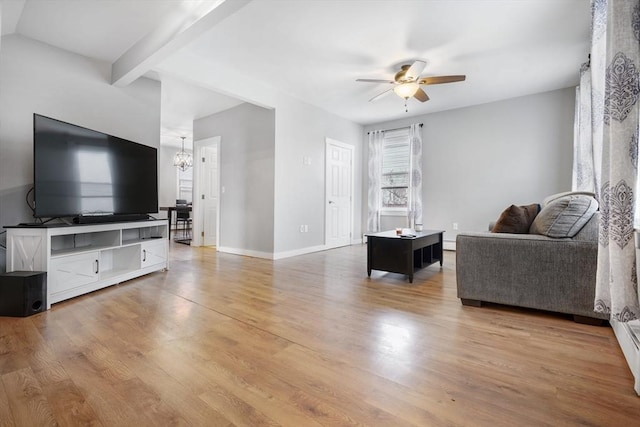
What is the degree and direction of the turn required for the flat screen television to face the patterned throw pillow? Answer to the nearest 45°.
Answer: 0° — it already faces it

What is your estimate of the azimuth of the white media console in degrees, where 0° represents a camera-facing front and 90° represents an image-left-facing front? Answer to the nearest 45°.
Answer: approximately 315°

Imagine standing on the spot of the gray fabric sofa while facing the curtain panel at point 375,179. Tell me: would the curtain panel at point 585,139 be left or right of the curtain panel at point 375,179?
right

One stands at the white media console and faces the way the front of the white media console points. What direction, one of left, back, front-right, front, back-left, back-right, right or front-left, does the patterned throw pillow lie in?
front

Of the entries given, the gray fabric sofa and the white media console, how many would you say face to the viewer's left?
1

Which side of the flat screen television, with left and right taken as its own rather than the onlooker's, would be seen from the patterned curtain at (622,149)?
front

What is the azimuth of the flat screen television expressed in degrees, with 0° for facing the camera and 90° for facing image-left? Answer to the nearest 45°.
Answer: approximately 315°

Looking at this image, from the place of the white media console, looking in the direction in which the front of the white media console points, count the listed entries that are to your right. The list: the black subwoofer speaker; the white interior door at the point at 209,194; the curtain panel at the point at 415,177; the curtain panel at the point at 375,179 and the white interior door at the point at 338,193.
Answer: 1

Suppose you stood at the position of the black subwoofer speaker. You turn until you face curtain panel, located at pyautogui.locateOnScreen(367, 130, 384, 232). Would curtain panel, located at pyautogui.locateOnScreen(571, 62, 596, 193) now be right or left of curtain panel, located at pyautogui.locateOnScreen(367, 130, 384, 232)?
right

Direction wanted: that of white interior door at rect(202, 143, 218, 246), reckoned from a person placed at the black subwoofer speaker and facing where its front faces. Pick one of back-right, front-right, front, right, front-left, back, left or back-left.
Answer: left

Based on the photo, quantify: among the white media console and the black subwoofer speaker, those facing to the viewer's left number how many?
0

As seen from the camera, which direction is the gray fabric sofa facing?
to the viewer's left

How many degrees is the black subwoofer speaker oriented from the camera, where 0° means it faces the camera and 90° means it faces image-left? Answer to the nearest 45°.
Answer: approximately 315°

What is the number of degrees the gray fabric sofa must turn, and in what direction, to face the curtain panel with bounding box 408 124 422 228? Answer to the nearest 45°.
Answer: approximately 45° to its right
